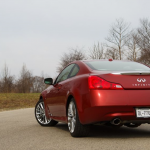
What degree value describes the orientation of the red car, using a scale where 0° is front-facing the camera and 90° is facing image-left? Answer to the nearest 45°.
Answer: approximately 135°

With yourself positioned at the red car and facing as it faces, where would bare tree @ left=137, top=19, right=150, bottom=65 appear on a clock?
The bare tree is roughly at 2 o'clock from the red car.
